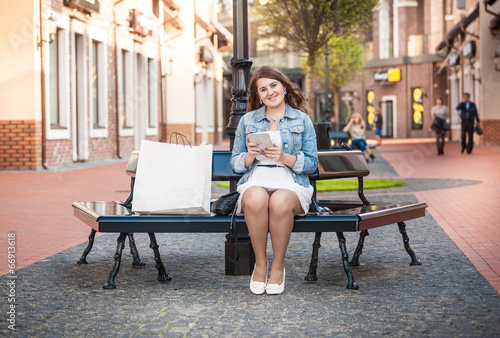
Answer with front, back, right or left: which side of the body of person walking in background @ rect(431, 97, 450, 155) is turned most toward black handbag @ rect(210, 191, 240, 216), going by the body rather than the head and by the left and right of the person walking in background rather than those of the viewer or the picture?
front

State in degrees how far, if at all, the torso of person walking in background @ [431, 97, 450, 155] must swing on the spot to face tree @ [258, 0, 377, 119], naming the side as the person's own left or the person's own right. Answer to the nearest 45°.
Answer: approximately 135° to the person's own right

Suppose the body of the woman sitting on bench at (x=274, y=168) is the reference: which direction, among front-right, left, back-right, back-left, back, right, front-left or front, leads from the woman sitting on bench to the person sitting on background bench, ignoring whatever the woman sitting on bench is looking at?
back

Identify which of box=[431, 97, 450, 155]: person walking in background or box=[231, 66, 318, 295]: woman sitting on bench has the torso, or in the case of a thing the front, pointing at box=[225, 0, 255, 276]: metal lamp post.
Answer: the person walking in background

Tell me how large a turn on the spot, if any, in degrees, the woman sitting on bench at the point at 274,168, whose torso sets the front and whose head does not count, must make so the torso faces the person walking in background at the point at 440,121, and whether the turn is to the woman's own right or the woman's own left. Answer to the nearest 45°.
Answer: approximately 180°

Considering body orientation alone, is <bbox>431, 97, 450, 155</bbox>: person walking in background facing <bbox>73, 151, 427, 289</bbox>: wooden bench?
yes

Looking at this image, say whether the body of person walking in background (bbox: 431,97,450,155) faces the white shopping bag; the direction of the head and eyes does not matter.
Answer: yes

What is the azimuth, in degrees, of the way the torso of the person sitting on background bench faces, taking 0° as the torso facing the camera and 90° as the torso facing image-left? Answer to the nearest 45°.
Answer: approximately 315°

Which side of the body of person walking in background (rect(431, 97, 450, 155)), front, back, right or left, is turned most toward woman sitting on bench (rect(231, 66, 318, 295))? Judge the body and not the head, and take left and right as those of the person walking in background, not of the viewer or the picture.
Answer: front

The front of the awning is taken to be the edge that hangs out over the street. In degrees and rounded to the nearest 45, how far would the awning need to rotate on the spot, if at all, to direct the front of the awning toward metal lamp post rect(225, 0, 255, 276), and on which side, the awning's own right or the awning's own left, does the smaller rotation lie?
approximately 90° to the awning's own left

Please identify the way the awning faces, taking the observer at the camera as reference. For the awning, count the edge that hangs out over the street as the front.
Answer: facing to the left of the viewer
